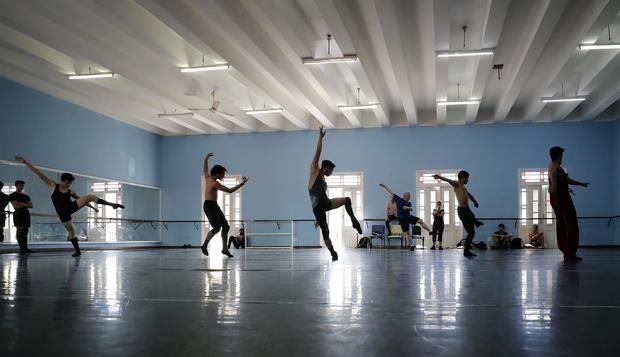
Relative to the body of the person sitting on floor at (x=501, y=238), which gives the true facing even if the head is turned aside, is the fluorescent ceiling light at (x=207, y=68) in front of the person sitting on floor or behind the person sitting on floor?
in front

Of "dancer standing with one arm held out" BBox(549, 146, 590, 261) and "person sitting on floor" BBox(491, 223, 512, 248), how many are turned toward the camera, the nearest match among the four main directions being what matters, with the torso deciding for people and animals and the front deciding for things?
1

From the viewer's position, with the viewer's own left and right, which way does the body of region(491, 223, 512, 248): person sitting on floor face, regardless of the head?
facing the viewer

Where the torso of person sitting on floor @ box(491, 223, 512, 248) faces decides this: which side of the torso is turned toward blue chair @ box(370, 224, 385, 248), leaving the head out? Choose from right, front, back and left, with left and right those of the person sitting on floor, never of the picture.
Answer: right

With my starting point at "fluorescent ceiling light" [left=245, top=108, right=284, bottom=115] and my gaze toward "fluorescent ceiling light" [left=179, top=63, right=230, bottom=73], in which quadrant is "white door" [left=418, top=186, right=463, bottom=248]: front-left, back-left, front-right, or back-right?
back-left

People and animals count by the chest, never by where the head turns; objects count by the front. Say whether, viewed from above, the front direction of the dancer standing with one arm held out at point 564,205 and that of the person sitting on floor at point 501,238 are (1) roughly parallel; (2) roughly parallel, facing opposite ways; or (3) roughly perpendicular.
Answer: roughly perpendicular
